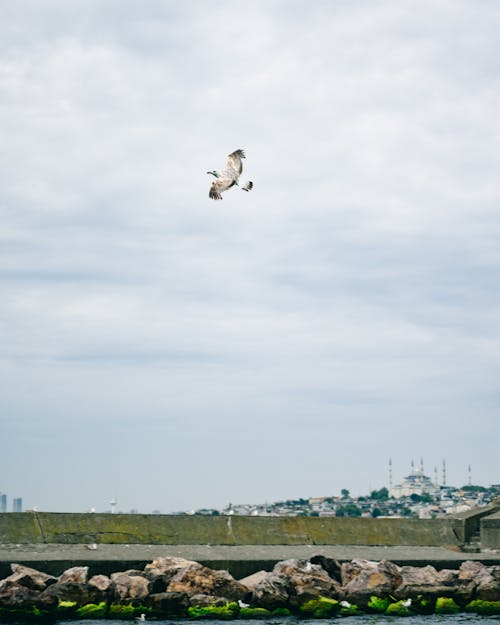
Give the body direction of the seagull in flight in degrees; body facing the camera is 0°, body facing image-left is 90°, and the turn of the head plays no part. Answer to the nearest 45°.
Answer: approximately 90°

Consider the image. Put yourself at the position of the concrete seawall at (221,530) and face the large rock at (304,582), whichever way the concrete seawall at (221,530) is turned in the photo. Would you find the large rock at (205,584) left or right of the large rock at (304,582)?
right
